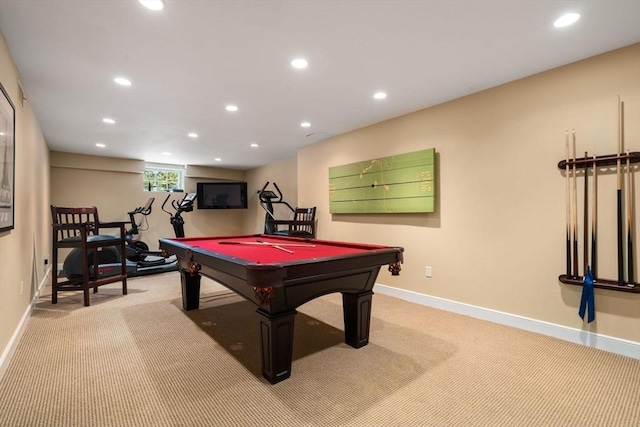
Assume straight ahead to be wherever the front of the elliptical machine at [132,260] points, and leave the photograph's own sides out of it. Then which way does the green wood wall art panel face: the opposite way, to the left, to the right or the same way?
the opposite way

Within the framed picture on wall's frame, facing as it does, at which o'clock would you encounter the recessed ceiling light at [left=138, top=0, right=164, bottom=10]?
The recessed ceiling light is roughly at 2 o'clock from the framed picture on wall.

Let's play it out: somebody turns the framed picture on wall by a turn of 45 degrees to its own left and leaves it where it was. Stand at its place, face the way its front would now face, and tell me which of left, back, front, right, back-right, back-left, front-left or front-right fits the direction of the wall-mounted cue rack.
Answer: right

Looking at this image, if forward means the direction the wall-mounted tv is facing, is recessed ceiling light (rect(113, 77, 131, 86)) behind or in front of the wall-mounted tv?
in front

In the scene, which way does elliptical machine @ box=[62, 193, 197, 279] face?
to the viewer's right

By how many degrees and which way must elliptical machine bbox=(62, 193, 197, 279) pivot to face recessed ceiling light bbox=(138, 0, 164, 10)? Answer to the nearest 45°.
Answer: approximately 90° to its right

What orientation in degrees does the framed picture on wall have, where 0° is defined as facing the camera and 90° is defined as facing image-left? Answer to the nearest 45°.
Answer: approximately 270°

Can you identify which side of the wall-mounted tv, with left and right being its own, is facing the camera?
front

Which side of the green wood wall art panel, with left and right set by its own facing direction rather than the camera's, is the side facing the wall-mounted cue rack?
left

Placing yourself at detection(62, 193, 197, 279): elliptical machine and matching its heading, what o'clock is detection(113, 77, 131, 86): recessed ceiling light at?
The recessed ceiling light is roughly at 3 o'clock from the elliptical machine.

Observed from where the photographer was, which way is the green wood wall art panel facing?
facing the viewer and to the left of the viewer

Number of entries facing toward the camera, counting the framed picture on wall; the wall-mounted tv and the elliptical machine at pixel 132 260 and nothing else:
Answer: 1

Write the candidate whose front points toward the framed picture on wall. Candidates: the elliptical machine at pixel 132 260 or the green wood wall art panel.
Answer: the green wood wall art panel

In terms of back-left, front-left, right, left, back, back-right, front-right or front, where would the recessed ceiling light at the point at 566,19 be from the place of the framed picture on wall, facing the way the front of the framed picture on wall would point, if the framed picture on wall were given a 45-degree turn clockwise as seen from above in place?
front

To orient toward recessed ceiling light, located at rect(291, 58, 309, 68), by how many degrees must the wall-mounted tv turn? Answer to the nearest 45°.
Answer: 0° — it already faces it

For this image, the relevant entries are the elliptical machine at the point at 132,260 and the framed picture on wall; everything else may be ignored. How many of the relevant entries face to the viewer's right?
2

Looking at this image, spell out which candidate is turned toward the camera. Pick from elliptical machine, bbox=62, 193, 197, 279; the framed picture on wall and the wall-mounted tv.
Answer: the wall-mounted tv
